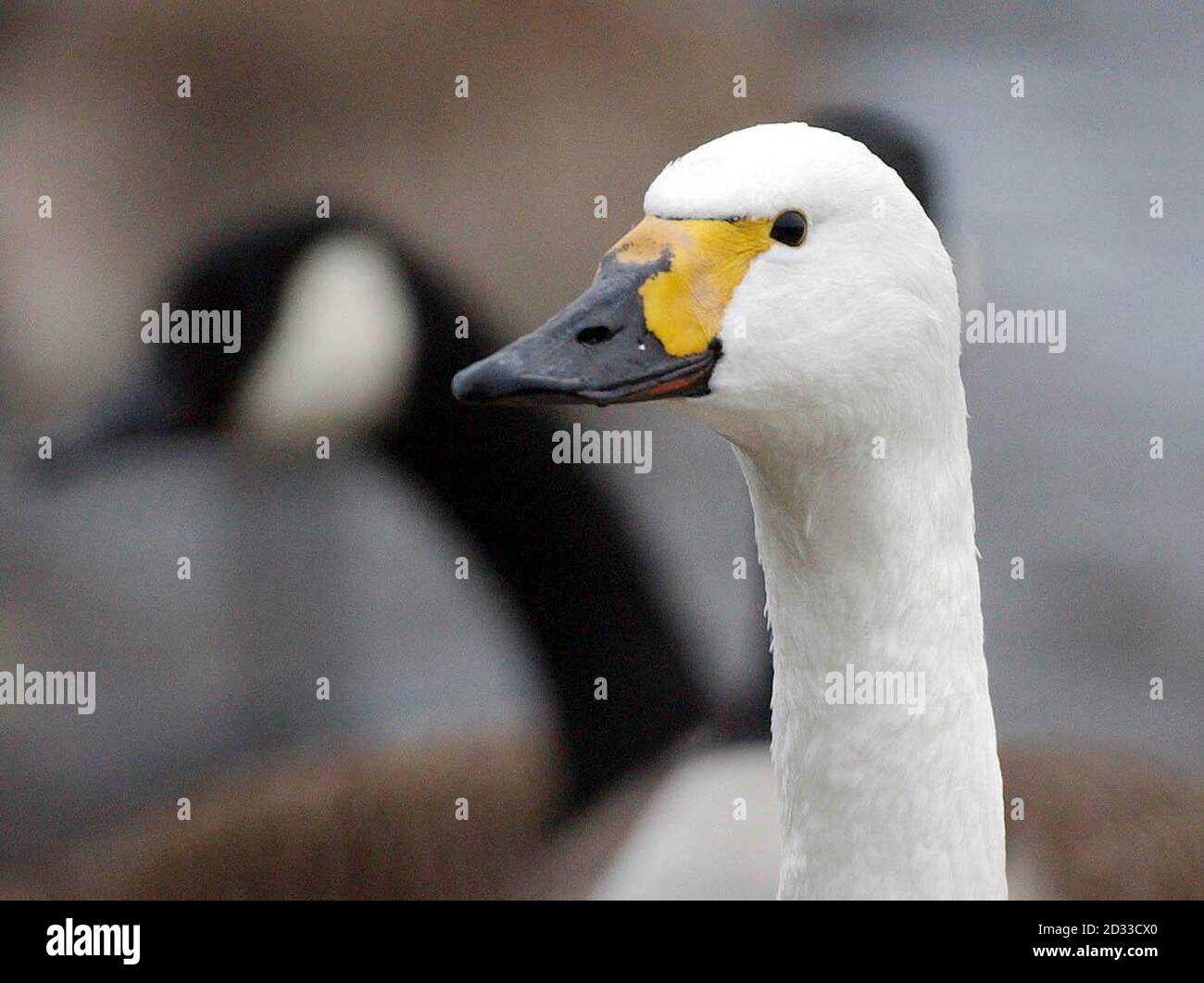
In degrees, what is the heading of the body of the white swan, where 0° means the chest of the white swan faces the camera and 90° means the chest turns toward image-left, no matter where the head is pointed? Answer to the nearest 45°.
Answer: approximately 90°
